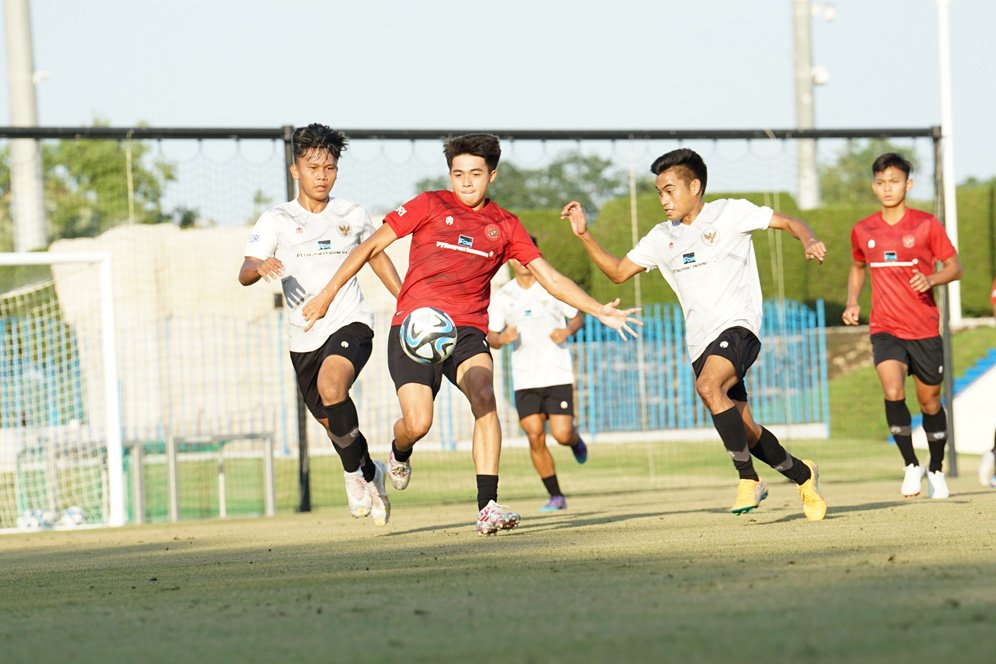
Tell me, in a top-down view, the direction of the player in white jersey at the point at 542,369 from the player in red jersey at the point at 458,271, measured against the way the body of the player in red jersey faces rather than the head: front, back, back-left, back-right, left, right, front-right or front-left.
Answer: back

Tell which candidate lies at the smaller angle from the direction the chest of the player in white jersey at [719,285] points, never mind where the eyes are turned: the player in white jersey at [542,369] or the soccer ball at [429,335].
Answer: the soccer ball

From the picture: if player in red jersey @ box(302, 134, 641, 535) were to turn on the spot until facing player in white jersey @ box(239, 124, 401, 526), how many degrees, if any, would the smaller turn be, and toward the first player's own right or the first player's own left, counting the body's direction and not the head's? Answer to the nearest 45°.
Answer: approximately 135° to the first player's own right

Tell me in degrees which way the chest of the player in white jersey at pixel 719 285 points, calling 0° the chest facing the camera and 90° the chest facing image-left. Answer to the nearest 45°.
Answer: approximately 45°

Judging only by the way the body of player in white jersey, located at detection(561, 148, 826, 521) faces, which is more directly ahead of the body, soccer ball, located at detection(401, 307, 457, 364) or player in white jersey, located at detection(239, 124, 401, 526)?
the soccer ball

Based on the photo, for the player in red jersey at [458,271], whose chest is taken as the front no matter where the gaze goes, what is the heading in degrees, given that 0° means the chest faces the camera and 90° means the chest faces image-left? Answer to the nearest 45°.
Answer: approximately 0°

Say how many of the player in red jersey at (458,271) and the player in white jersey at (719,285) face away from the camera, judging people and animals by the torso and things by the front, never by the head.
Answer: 0

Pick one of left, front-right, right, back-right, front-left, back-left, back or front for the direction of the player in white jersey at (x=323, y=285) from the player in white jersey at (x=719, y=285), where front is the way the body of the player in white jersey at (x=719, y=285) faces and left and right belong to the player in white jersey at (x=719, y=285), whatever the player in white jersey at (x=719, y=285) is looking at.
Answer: front-right
